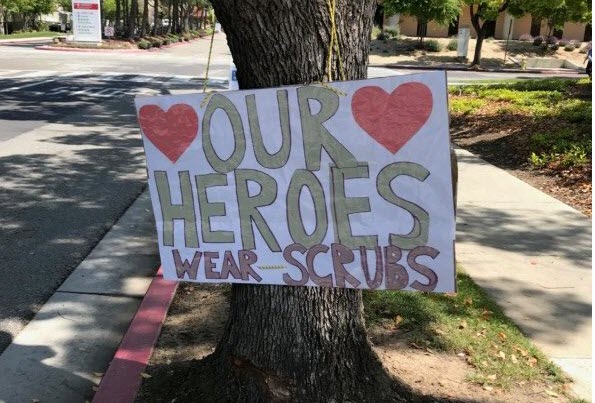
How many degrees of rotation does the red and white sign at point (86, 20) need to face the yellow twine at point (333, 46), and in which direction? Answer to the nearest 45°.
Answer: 0° — it already faces it

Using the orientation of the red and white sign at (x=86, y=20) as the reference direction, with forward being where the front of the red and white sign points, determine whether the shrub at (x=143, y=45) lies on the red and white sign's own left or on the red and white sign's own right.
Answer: on the red and white sign's own left

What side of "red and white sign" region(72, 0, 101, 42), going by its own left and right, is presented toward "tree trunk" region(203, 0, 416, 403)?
front

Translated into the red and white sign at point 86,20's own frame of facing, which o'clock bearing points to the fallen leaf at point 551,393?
The fallen leaf is roughly at 12 o'clock from the red and white sign.

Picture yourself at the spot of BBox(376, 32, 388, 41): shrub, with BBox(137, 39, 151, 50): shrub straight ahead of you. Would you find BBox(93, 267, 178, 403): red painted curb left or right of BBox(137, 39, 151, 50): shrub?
left

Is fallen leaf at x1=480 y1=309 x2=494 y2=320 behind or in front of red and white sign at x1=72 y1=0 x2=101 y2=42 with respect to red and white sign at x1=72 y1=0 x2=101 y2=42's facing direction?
in front

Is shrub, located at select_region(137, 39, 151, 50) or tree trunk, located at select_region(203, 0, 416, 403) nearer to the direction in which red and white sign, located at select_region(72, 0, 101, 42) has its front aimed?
the tree trunk

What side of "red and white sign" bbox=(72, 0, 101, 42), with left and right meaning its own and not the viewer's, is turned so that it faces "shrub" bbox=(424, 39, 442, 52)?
left

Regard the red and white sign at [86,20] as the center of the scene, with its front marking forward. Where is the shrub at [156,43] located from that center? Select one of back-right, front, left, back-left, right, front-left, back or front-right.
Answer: back-left

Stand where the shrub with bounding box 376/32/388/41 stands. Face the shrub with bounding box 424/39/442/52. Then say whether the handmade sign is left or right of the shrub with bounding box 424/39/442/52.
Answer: right

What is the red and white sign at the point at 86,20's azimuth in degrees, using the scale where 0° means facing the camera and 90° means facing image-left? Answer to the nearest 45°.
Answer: approximately 0°

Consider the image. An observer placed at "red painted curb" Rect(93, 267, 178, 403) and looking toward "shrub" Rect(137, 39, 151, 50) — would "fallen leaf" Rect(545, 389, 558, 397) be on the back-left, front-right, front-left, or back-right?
back-right

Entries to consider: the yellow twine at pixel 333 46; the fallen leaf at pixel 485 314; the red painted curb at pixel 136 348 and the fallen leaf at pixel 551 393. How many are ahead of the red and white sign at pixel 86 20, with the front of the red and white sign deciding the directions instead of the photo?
4
